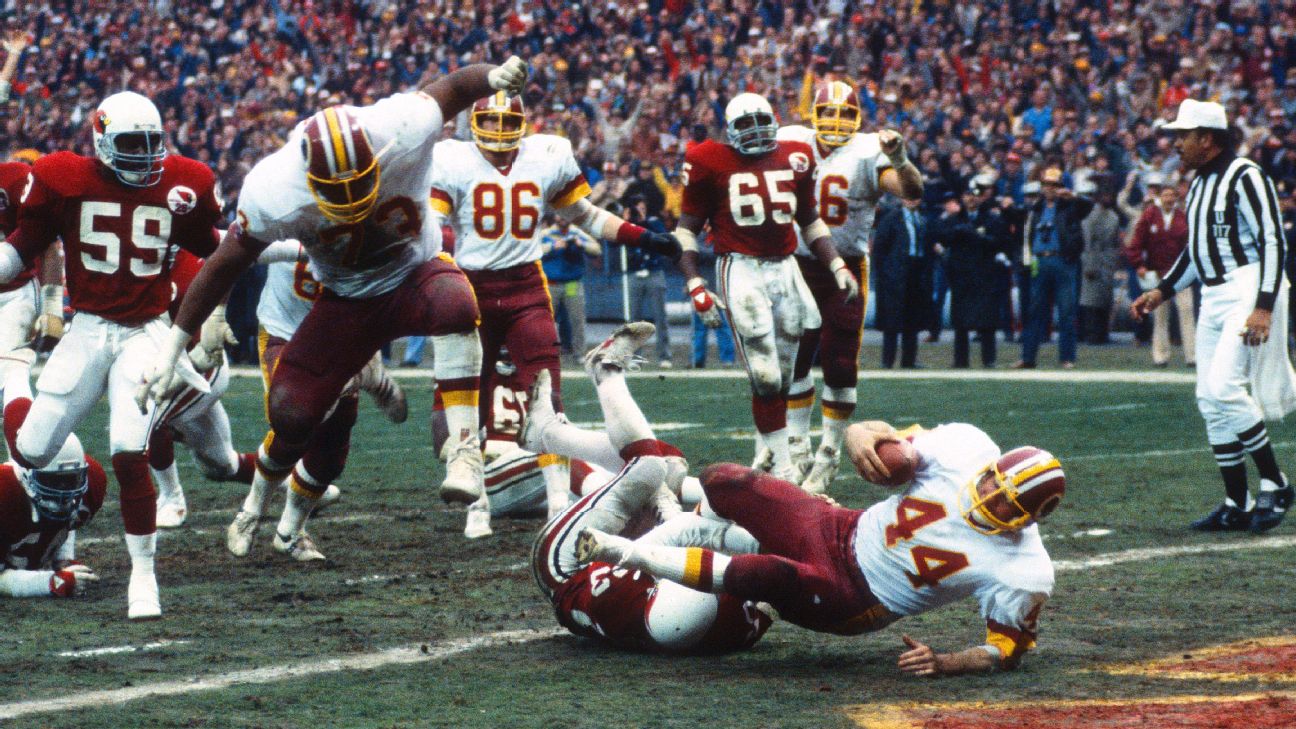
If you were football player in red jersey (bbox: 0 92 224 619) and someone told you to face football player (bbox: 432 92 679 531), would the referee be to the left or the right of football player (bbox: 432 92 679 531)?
right

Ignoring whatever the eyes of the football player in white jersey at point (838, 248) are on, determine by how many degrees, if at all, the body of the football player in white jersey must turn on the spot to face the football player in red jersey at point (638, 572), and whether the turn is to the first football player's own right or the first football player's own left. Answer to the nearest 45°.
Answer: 0° — they already face them

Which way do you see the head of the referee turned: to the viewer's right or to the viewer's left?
to the viewer's left

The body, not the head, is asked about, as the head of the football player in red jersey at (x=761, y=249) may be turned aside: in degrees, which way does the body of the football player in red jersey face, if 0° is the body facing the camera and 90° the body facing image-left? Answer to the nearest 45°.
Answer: approximately 0°

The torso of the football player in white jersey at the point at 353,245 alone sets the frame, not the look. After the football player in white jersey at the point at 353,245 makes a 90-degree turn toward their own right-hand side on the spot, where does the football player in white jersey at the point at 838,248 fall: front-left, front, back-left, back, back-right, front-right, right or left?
back-right

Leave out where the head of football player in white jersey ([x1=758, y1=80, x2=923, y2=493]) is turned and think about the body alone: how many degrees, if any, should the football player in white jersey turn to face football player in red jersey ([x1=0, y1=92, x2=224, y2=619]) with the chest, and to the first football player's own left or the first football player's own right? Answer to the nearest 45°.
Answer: approximately 45° to the first football player's own right

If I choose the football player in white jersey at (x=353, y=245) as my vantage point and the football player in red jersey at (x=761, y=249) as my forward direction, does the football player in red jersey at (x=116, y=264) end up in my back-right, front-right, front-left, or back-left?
back-left
